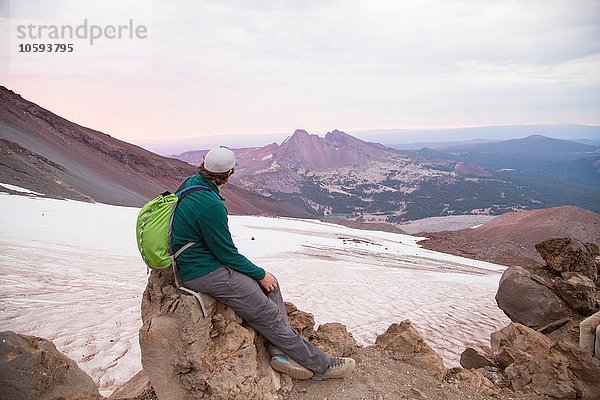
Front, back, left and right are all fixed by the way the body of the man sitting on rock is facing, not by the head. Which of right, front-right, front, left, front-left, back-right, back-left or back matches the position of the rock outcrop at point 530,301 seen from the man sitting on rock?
front-left

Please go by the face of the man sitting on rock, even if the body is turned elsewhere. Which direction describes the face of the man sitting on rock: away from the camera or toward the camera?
away from the camera

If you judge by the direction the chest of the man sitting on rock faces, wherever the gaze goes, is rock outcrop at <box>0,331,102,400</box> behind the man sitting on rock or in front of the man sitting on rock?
behind

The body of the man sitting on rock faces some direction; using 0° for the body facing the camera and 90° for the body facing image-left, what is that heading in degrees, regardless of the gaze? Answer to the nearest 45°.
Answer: approximately 270°

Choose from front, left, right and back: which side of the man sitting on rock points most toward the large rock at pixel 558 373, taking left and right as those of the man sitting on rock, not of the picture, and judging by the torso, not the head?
front

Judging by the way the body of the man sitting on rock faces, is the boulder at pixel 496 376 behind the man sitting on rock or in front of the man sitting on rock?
in front
